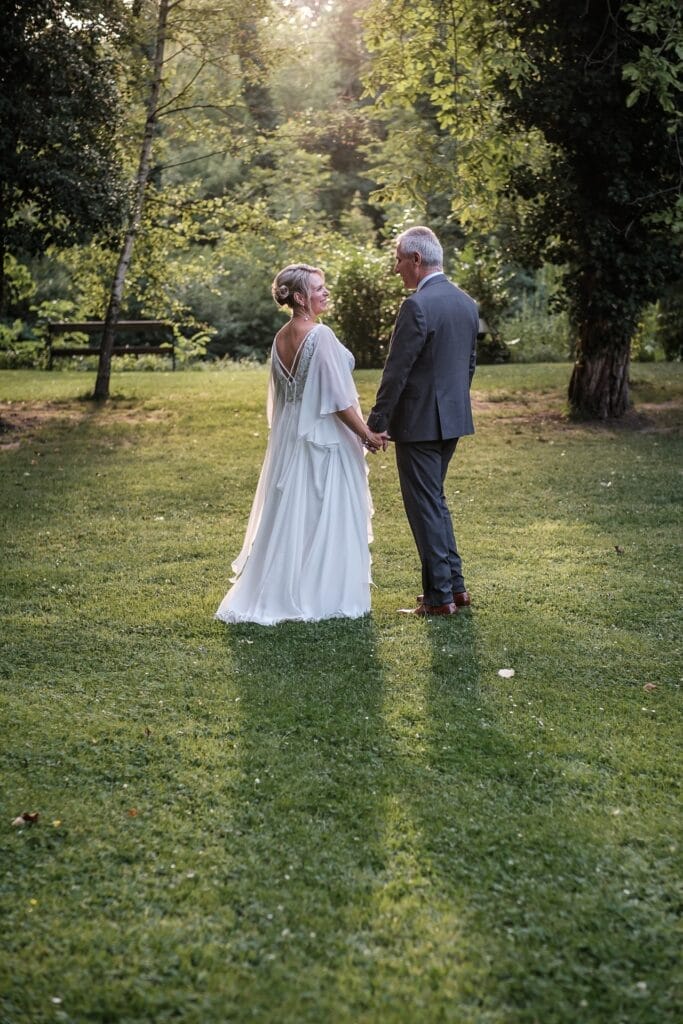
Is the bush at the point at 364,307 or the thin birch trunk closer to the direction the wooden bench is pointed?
the thin birch trunk

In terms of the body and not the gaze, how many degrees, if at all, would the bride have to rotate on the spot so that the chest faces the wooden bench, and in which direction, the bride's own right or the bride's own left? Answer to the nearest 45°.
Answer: approximately 45° to the bride's own left

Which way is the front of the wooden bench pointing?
toward the camera

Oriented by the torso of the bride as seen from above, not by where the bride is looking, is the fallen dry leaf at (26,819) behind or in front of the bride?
behind

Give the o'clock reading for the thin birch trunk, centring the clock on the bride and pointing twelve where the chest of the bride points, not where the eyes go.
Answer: The thin birch trunk is roughly at 10 o'clock from the bride.

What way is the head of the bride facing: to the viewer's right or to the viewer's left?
to the viewer's right

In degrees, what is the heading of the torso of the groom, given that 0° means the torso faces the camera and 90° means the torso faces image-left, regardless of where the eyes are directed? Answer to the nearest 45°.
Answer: approximately 135°

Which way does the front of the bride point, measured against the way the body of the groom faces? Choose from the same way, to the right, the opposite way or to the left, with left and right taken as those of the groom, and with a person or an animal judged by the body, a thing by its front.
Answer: to the right

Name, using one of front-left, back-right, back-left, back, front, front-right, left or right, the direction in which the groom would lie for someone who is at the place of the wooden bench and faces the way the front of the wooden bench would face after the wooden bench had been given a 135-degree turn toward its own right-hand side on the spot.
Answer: back-left

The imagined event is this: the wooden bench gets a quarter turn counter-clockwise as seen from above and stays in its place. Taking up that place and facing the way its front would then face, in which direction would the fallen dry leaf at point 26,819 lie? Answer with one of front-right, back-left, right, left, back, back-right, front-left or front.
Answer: right

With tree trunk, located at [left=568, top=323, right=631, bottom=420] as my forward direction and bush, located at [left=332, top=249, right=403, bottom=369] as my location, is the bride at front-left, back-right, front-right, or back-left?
front-right

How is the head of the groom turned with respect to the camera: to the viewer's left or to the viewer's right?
to the viewer's left

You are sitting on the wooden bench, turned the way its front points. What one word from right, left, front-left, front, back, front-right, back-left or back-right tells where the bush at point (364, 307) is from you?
left

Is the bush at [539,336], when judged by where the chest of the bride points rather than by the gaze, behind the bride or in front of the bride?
in front

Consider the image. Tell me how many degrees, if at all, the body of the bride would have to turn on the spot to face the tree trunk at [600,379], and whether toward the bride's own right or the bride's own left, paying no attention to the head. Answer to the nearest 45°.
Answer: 0° — they already face it

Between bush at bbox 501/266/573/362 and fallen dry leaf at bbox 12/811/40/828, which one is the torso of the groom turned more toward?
the bush

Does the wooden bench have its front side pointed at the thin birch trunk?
yes

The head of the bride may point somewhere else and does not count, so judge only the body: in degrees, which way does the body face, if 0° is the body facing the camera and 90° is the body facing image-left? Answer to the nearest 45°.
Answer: approximately 225°
